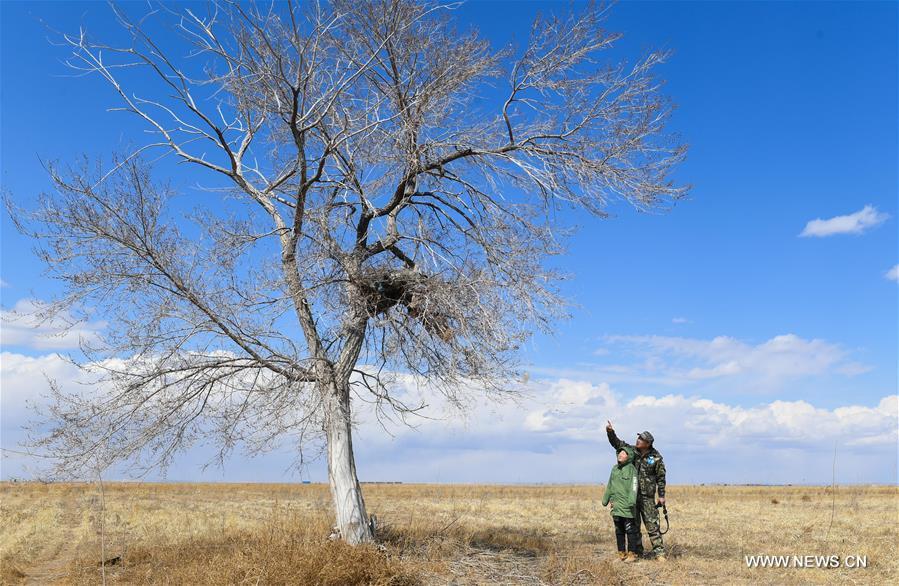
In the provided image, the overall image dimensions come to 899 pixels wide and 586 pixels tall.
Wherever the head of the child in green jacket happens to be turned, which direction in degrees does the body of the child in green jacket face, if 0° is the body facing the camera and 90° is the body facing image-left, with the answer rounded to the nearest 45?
approximately 45°

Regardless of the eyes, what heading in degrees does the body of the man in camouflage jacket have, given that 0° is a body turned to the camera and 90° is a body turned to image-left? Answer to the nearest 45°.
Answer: approximately 45°

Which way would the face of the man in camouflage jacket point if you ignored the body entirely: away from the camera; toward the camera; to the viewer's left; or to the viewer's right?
to the viewer's left
